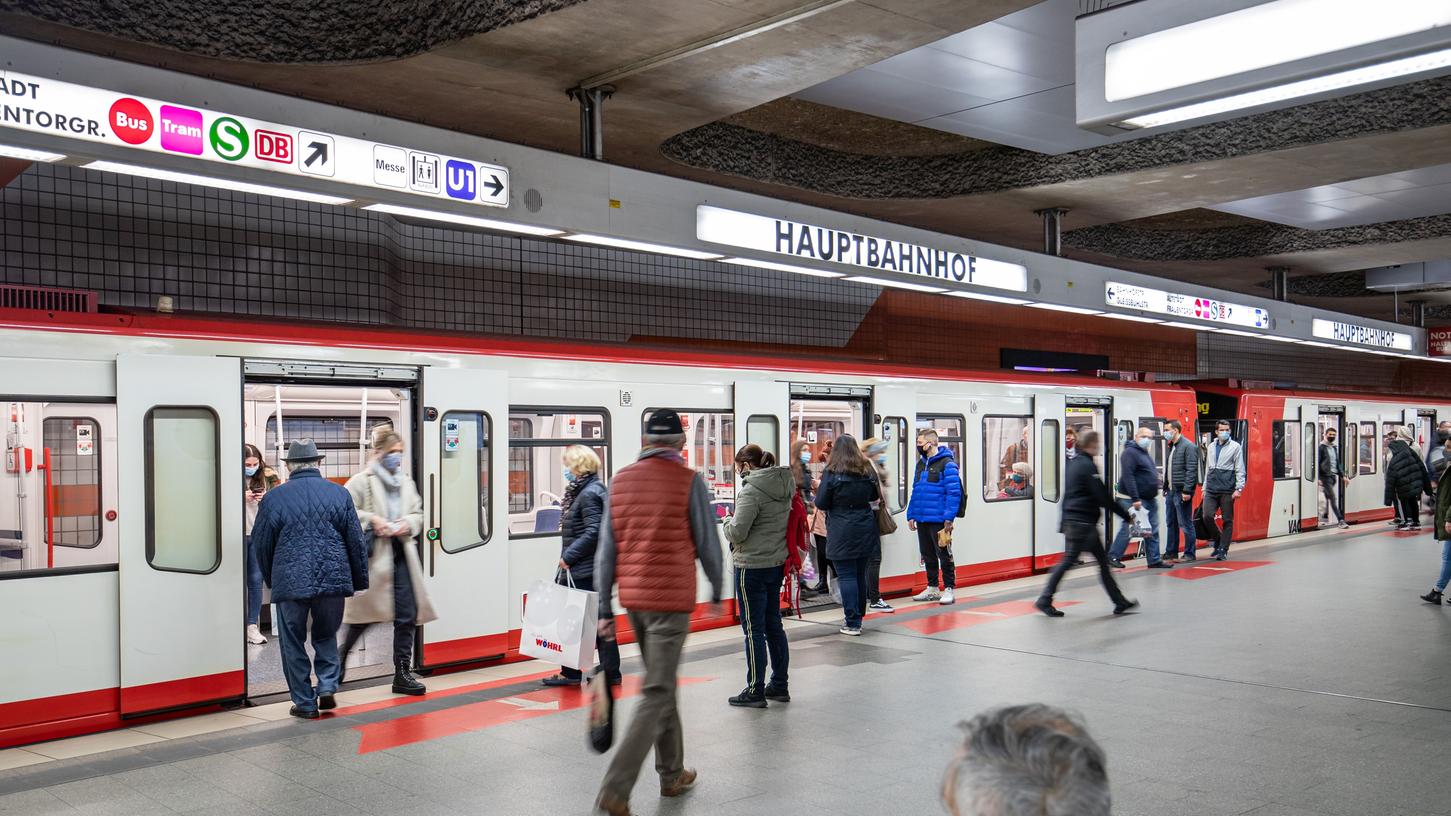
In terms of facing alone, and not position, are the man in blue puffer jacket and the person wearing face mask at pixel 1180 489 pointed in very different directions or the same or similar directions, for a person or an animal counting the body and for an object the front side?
same or similar directions

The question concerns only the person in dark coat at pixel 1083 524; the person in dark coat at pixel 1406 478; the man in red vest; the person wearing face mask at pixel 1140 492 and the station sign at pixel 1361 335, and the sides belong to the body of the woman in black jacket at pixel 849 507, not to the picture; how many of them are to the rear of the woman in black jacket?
1

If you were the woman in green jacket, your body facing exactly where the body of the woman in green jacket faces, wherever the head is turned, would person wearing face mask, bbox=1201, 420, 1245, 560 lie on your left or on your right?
on your right

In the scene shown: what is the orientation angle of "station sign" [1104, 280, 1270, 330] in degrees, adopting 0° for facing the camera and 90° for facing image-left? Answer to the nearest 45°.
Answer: approximately 315°

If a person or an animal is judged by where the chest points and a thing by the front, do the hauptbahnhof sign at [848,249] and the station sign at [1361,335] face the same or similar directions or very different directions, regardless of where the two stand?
same or similar directions

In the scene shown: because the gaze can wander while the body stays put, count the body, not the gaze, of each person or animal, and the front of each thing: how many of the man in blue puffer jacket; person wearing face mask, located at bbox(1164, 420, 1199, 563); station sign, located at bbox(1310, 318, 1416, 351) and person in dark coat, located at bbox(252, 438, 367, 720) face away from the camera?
1

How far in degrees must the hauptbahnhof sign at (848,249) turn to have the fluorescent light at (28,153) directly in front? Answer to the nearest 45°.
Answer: approximately 90° to its right

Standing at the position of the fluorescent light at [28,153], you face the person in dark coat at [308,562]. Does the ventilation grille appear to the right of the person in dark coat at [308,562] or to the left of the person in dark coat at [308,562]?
left

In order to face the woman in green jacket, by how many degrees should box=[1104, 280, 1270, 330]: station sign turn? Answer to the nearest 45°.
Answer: approximately 90° to its right

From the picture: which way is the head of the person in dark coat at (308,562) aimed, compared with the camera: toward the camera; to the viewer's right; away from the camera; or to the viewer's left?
away from the camera

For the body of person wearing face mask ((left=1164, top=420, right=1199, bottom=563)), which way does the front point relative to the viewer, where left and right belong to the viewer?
facing the viewer and to the left of the viewer
